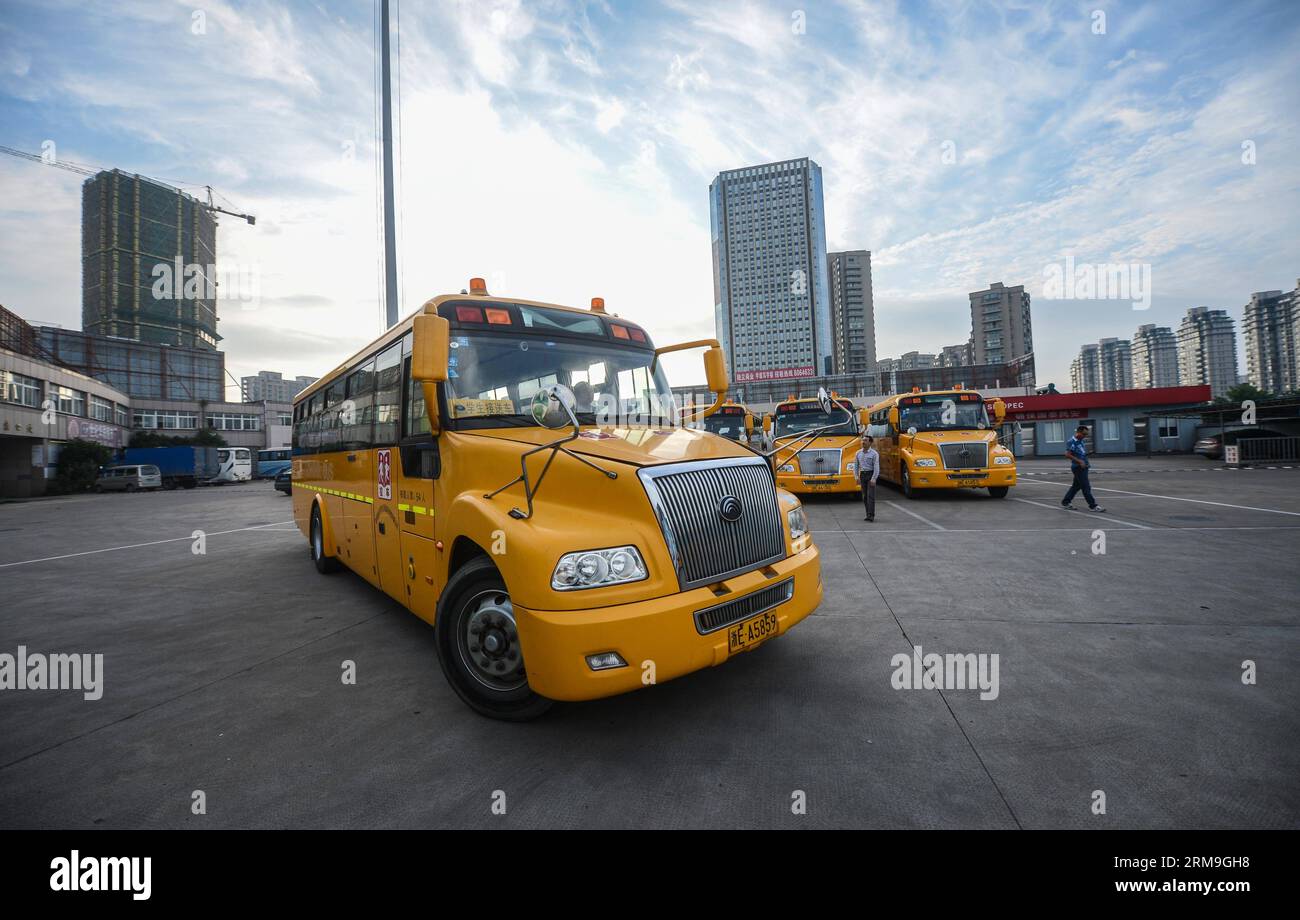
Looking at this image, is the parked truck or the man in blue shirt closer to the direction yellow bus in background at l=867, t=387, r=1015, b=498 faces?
the man in blue shirt

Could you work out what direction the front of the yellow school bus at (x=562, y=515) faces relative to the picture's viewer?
facing the viewer and to the right of the viewer

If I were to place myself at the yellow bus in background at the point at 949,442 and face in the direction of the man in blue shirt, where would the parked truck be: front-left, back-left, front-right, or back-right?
back-right

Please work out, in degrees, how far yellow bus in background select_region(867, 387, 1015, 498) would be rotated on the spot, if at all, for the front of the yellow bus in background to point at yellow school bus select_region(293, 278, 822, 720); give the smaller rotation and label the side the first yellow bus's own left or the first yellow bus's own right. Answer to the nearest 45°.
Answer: approximately 45° to the first yellow bus's own right

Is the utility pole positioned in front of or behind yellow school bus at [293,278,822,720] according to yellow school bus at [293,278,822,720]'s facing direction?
behind

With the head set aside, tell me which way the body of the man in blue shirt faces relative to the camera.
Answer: to the viewer's right

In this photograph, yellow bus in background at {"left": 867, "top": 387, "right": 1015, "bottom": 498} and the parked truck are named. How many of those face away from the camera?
0
